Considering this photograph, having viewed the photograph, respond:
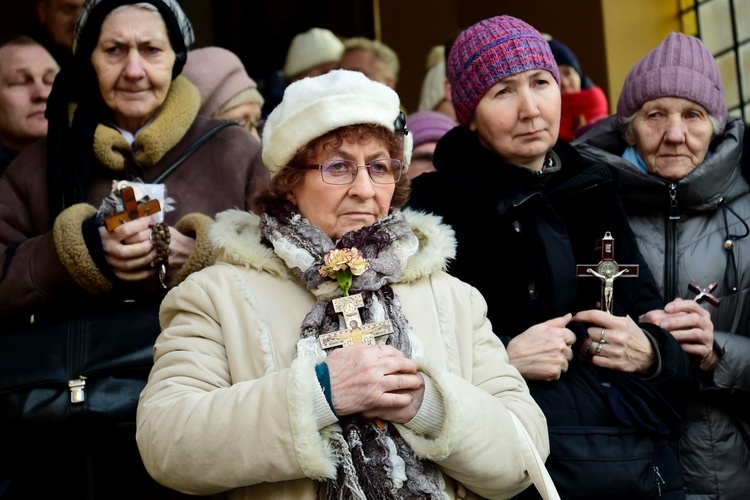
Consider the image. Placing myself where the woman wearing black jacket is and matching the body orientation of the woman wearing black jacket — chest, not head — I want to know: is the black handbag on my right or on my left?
on my right

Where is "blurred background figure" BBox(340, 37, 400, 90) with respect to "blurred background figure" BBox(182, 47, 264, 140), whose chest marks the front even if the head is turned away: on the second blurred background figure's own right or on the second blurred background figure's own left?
on the second blurred background figure's own left

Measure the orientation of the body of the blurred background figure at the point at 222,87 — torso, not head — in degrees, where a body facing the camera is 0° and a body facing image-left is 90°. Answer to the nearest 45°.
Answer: approximately 315°

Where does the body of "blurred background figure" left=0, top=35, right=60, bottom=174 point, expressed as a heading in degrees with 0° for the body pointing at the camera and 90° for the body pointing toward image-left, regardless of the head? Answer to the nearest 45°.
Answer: approximately 315°

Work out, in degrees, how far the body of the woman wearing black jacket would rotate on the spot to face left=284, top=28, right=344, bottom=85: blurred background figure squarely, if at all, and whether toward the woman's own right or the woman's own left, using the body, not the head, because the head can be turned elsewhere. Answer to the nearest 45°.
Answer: approximately 180°

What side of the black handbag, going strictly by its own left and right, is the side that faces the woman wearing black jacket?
left
